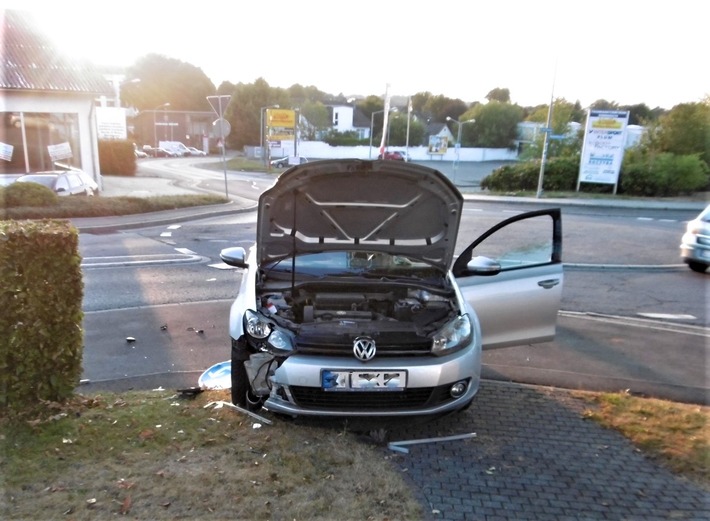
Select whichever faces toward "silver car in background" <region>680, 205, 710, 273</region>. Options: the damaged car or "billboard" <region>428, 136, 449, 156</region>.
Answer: the billboard

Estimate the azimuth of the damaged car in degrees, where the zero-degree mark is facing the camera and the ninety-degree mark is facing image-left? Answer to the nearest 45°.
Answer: approximately 0°

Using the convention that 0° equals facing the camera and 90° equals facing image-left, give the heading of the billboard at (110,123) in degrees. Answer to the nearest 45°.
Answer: approximately 0°

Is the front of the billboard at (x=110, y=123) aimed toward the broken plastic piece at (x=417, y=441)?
yes

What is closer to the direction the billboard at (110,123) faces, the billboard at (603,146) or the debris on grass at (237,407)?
the debris on grass

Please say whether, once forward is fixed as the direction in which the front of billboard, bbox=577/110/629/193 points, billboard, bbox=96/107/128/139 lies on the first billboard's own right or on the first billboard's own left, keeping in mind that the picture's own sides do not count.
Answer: on the first billboard's own right

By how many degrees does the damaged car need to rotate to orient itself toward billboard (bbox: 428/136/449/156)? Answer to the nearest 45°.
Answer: approximately 180°

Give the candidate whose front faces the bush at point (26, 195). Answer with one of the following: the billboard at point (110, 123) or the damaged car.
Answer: the billboard
